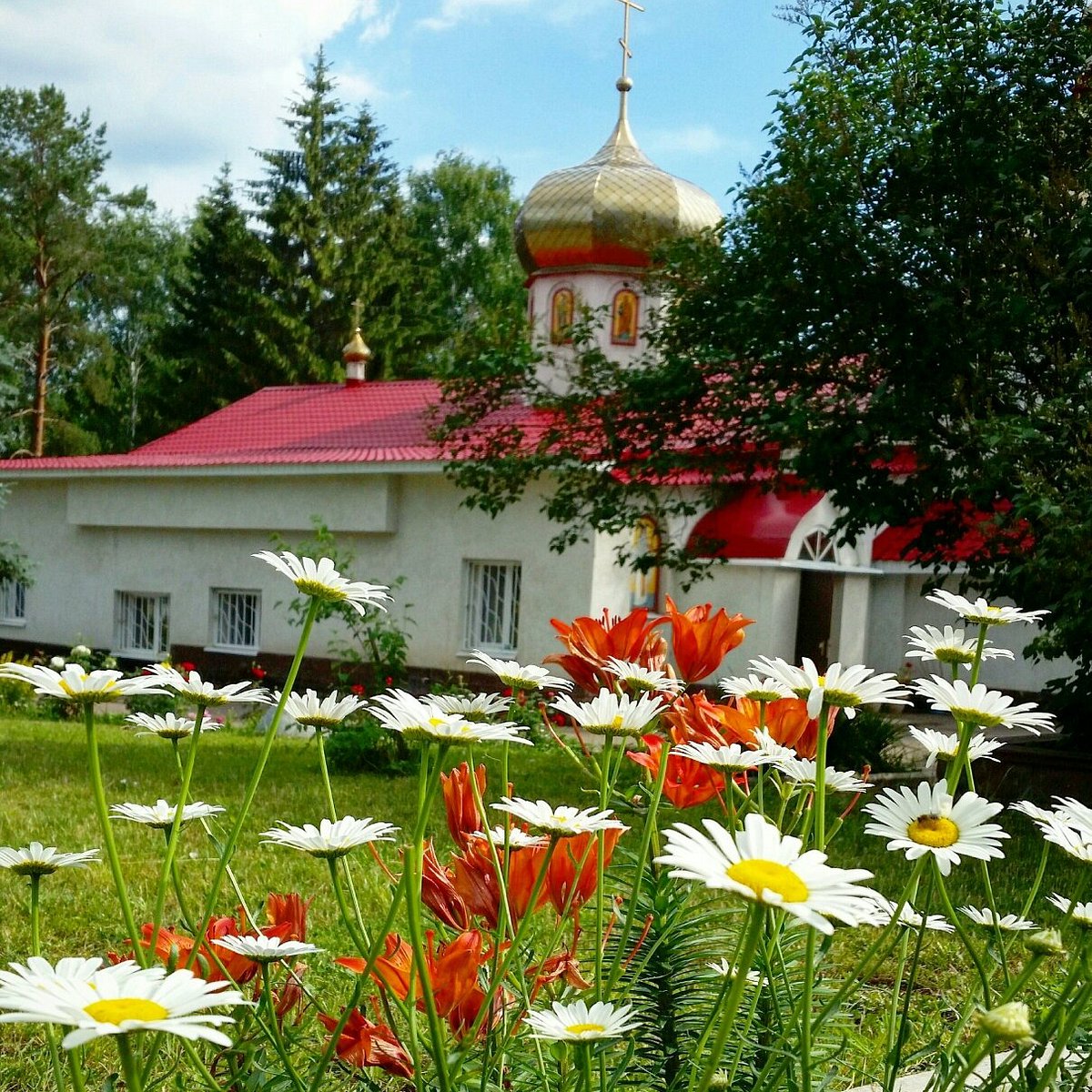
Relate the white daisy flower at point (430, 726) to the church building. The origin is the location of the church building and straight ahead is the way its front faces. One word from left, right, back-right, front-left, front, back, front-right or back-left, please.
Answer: front-right

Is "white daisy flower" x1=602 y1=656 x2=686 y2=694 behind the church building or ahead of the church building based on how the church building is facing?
ahead

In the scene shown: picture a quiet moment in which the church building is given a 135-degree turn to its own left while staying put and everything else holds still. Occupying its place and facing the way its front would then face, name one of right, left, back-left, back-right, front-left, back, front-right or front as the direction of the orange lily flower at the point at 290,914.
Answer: back

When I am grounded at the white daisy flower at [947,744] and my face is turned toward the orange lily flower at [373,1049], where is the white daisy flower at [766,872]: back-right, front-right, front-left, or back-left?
front-left

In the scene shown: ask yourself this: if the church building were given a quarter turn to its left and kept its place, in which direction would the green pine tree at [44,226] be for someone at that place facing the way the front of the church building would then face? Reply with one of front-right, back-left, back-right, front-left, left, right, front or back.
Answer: left

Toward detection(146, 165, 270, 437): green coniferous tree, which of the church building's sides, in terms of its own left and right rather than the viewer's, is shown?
back

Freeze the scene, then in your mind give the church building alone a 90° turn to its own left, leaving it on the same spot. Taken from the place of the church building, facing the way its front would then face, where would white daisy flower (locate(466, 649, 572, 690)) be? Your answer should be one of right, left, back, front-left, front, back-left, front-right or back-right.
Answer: back-right

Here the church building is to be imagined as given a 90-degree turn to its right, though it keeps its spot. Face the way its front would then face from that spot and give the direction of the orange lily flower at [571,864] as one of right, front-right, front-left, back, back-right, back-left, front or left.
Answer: front-left

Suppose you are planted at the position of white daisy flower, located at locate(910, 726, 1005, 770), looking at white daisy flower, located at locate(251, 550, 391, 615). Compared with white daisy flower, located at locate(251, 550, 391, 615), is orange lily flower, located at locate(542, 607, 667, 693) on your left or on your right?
right

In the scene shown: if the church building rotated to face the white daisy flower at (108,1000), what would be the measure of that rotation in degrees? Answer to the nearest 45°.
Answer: approximately 45° to its right

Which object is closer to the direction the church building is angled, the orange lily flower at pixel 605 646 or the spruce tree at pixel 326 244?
the orange lily flower

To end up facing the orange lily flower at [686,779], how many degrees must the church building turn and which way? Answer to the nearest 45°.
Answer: approximately 45° to its right

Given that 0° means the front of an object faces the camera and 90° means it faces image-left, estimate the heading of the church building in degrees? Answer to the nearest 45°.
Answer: approximately 315°

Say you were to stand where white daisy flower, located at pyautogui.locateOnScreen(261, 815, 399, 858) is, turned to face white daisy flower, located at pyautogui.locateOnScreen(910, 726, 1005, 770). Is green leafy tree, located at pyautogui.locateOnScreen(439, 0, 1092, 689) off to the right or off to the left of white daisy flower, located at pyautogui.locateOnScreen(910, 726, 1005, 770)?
left

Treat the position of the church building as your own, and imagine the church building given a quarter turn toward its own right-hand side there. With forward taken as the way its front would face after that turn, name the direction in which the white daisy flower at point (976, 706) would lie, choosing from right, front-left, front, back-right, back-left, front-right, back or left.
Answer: front-left

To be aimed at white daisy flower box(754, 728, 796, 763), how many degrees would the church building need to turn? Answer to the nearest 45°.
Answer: approximately 45° to its right

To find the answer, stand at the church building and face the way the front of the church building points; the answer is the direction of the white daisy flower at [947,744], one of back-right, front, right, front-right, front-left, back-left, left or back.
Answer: front-right

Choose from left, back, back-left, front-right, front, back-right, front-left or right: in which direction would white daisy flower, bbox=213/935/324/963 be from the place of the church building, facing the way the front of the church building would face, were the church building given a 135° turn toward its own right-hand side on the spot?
left

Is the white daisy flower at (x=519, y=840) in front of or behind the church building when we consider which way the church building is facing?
in front
